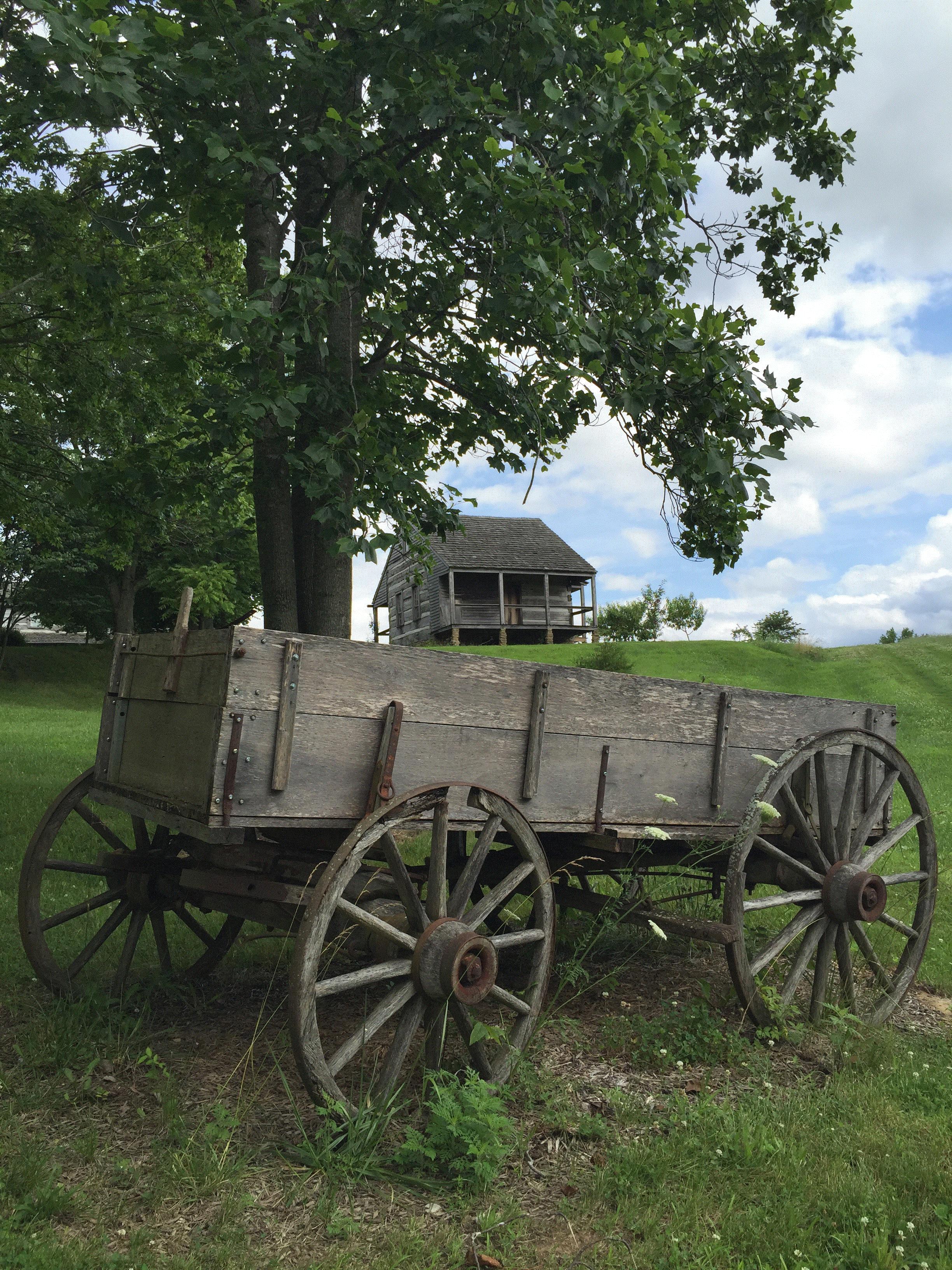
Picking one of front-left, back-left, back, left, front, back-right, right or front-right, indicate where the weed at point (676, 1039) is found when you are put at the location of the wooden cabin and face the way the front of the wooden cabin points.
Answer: front-right

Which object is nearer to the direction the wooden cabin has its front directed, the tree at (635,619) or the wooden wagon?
the wooden wagon

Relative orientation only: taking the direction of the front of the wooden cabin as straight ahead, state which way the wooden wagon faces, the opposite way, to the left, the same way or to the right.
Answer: to the right

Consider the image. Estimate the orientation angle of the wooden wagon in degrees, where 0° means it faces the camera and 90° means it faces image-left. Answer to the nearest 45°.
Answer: approximately 45°

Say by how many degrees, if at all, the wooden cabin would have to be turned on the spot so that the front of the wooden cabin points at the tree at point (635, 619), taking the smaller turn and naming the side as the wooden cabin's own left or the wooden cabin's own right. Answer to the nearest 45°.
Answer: approximately 90° to the wooden cabin's own left

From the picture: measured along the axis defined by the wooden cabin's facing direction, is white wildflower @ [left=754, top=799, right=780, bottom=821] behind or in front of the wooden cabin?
in front

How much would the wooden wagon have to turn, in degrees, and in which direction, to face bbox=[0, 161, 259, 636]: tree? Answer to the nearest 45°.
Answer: approximately 90° to its right

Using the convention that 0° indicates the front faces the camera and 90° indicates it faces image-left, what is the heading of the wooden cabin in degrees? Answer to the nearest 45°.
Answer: approximately 315°

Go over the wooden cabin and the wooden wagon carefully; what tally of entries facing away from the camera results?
0

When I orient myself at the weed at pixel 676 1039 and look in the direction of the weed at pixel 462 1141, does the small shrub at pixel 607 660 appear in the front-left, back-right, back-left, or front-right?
back-right
